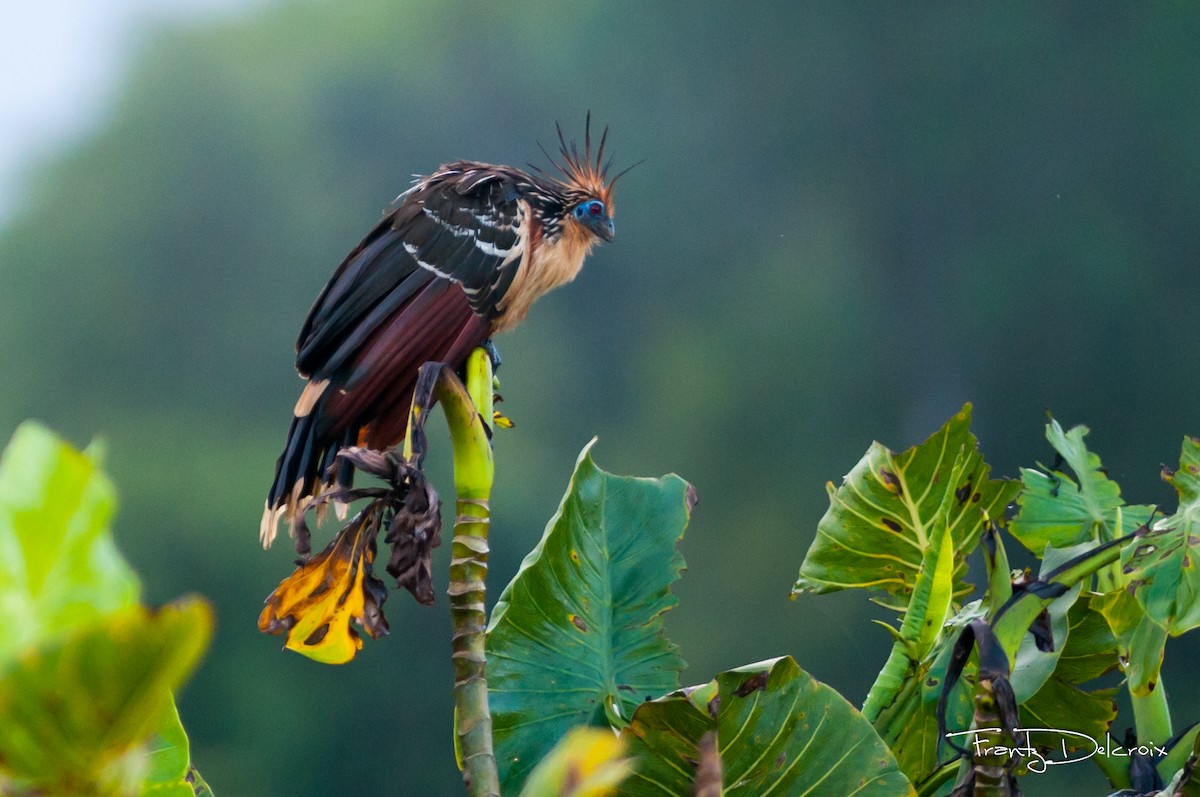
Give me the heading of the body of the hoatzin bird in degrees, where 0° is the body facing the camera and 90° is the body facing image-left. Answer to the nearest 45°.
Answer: approximately 270°

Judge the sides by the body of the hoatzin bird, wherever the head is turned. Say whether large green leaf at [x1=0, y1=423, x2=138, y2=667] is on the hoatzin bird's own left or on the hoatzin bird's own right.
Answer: on the hoatzin bird's own right

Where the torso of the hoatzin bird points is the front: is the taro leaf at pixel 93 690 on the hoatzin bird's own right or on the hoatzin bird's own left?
on the hoatzin bird's own right
